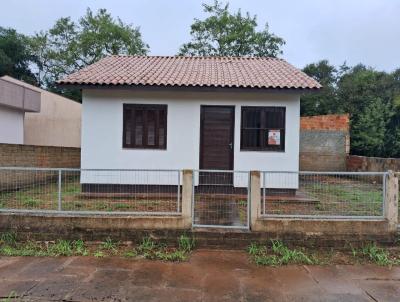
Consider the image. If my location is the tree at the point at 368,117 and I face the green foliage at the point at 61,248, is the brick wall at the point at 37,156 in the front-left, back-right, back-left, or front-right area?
front-right

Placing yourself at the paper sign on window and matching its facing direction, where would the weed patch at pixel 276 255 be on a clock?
The weed patch is roughly at 12 o'clock from the paper sign on window.

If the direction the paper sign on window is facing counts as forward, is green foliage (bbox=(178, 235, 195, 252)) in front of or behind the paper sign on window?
in front

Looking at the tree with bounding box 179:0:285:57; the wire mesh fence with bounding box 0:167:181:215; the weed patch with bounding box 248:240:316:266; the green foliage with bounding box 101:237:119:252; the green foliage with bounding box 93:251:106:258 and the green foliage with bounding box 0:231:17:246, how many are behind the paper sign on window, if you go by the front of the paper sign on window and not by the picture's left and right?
1

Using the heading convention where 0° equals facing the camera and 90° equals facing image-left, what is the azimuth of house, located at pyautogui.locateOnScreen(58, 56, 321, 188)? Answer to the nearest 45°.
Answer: approximately 0°

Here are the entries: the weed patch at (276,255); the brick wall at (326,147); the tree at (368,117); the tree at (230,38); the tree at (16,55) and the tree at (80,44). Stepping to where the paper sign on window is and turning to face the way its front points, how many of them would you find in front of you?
1

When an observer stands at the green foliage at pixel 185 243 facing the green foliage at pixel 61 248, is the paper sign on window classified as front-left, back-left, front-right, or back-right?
back-right

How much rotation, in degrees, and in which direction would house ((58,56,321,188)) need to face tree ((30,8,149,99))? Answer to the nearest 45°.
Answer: approximately 135° to its right

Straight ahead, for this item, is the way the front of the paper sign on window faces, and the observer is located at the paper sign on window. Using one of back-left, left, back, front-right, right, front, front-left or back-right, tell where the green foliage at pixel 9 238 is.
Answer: front-right

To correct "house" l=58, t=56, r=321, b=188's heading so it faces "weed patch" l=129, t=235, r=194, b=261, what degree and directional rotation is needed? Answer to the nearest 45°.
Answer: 0° — it already faces it

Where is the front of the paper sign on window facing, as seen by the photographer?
facing the viewer

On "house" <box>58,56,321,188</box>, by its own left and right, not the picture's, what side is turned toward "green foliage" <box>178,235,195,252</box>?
front

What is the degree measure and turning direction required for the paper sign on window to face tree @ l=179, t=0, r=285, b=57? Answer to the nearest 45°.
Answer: approximately 180°

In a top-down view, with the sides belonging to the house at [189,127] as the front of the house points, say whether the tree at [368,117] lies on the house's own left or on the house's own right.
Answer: on the house's own left
